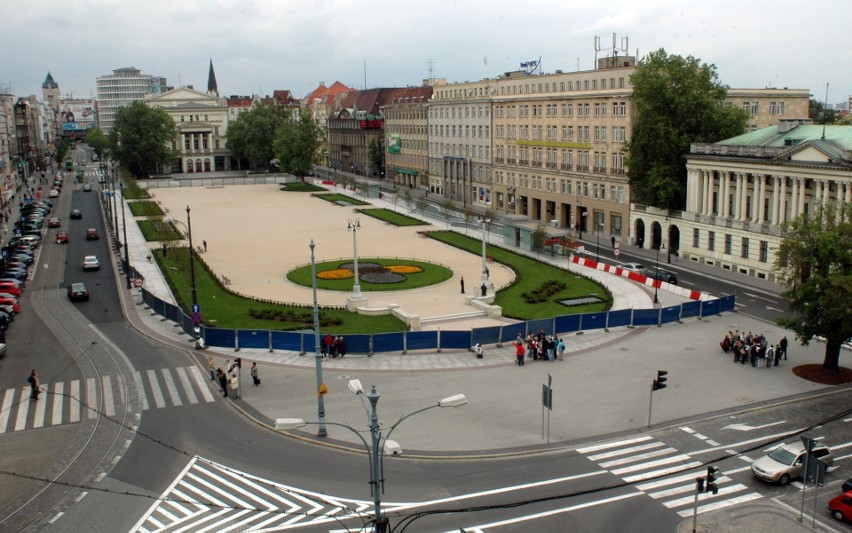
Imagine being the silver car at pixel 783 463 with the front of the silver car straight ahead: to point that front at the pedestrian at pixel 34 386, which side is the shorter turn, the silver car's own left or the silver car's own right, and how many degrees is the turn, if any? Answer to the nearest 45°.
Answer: approximately 45° to the silver car's own right

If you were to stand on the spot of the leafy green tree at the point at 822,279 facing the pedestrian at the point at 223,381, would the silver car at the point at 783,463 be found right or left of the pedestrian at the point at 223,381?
left

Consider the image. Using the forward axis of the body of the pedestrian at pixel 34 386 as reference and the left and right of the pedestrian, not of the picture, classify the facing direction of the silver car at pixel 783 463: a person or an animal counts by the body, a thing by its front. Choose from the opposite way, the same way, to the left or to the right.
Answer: the opposite way

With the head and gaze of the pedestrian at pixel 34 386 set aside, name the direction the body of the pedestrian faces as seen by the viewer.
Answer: to the viewer's right

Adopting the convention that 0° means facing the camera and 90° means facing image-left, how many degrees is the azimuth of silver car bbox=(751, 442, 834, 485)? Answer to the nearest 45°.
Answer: approximately 45°

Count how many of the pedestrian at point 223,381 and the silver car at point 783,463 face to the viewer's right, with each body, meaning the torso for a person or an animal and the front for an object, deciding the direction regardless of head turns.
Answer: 0

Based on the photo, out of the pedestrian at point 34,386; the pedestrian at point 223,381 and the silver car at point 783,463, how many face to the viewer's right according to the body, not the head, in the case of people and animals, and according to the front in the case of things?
1

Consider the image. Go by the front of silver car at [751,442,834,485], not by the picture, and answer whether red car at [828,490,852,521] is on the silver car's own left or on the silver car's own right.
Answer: on the silver car's own left

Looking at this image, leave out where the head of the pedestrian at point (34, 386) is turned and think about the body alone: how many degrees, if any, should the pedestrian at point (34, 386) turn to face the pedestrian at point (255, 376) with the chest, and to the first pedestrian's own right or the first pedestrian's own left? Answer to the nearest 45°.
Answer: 0° — they already face them
